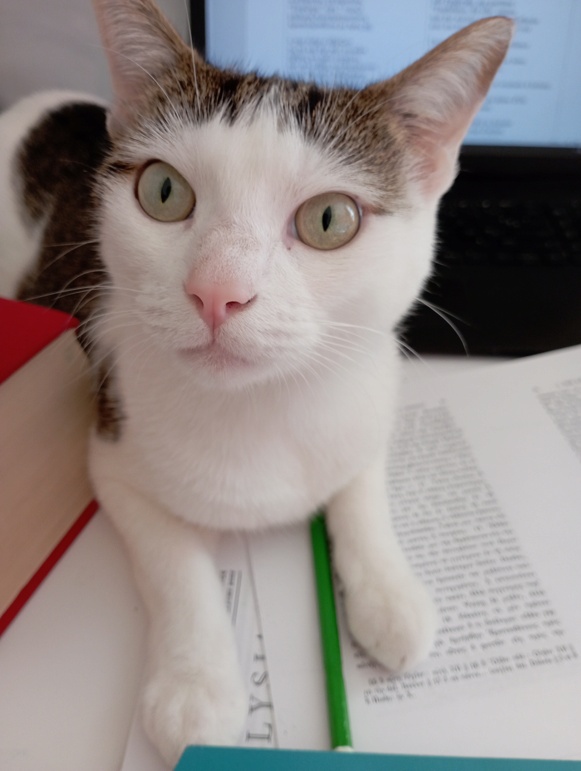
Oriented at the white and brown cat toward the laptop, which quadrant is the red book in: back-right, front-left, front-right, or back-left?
back-left

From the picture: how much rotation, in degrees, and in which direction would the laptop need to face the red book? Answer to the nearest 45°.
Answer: approximately 45° to its right

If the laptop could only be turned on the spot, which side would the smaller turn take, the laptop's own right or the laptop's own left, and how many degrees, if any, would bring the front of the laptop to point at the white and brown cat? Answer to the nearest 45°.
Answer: approximately 45° to the laptop's own right

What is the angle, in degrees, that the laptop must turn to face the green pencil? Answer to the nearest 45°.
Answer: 0° — it already faces it

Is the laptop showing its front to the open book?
yes

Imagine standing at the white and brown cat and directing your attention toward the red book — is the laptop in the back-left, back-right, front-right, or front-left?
back-right

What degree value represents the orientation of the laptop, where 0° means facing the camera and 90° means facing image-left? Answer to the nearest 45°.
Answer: approximately 0°

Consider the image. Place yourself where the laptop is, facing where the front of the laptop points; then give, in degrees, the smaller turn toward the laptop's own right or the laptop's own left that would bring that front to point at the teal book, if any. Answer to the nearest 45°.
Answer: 0° — it already faces it
